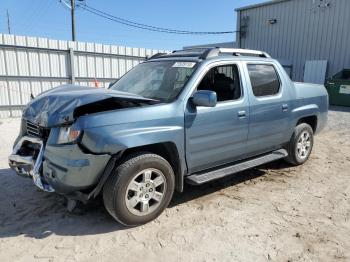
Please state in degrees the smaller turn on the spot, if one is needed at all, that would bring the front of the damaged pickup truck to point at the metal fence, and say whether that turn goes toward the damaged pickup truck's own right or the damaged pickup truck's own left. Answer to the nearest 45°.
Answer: approximately 90° to the damaged pickup truck's own right

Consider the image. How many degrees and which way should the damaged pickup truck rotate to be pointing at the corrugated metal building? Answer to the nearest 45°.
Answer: approximately 180°

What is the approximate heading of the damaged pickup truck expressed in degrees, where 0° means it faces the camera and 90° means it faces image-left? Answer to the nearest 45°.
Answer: approximately 45°
